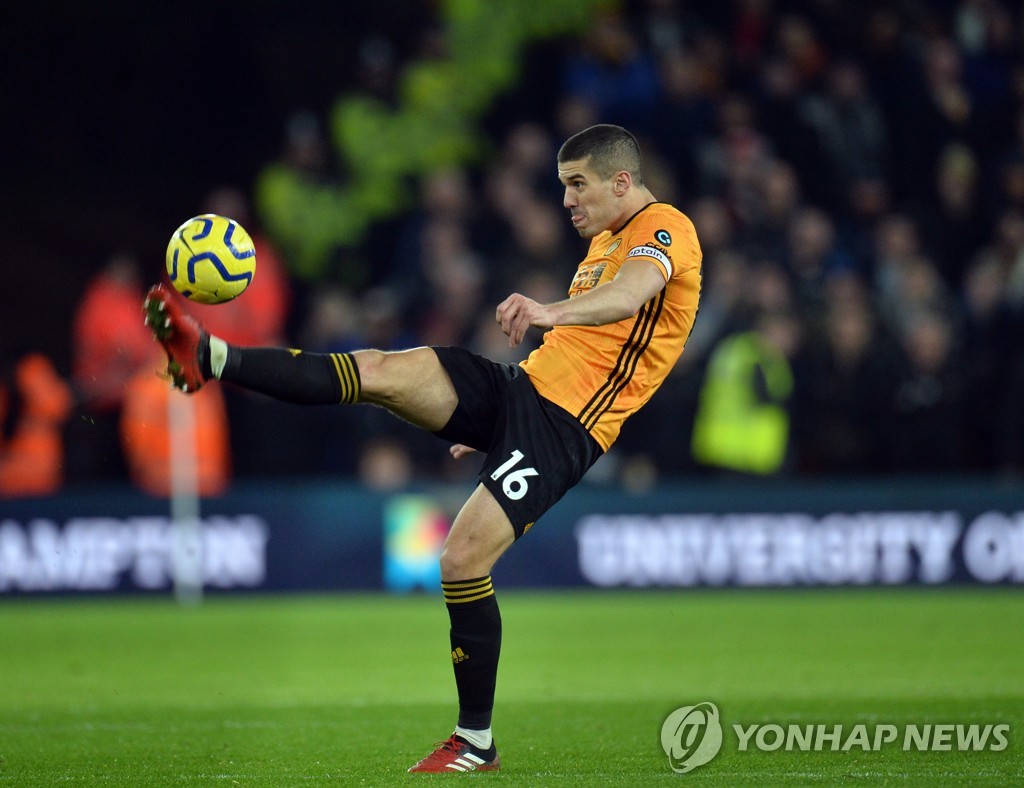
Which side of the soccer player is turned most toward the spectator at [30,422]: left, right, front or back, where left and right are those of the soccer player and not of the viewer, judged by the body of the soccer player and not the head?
right

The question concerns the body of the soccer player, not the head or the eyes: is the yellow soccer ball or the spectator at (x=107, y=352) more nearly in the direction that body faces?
the yellow soccer ball

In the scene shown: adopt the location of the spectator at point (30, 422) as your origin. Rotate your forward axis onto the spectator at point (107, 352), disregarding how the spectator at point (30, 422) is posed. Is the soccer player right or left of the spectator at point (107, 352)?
right

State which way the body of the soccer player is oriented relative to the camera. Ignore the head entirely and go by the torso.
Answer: to the viewer's left

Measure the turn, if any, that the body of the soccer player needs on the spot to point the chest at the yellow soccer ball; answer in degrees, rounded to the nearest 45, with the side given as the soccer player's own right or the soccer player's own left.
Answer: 0° — they already face it

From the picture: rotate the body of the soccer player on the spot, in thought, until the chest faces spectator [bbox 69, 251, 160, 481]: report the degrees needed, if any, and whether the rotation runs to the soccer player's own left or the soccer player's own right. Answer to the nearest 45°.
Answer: approximately 90° to the soccer player's own right

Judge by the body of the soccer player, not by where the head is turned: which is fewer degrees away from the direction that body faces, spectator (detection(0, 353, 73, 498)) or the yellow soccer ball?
the yellow soccer ball
